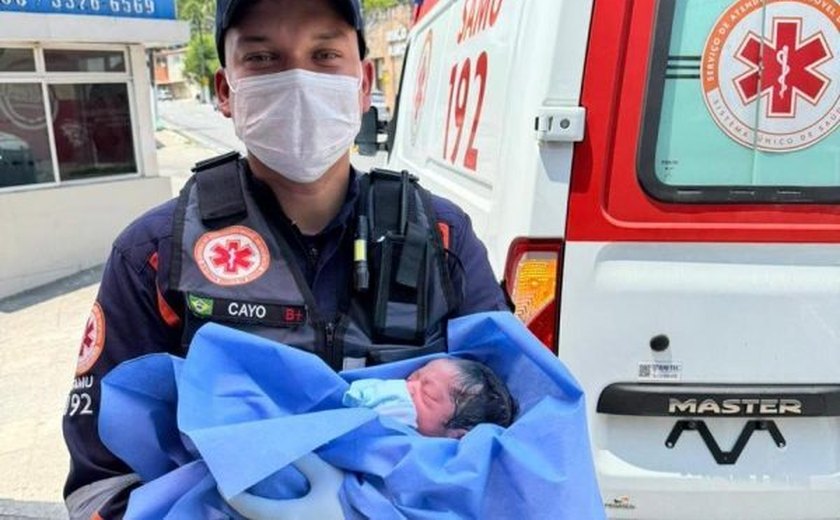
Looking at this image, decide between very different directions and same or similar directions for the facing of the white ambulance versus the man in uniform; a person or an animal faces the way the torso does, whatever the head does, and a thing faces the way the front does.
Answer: very different directions

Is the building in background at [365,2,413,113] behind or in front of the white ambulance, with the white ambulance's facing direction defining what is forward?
in front

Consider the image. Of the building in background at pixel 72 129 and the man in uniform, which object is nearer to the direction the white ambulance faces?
the building in background

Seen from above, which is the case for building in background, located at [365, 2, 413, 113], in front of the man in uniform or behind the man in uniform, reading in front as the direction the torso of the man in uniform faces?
behind

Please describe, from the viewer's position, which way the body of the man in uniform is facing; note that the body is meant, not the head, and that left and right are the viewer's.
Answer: facing the viewer

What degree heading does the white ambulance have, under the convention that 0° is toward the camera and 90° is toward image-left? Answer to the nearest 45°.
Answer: approximately 135°

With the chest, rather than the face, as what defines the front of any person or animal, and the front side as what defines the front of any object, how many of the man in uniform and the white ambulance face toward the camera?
1

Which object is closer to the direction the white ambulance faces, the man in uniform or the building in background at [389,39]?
the building in background

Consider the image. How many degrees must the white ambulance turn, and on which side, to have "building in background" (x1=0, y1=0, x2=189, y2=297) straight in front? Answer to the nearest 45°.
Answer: approximately 90° to its left
